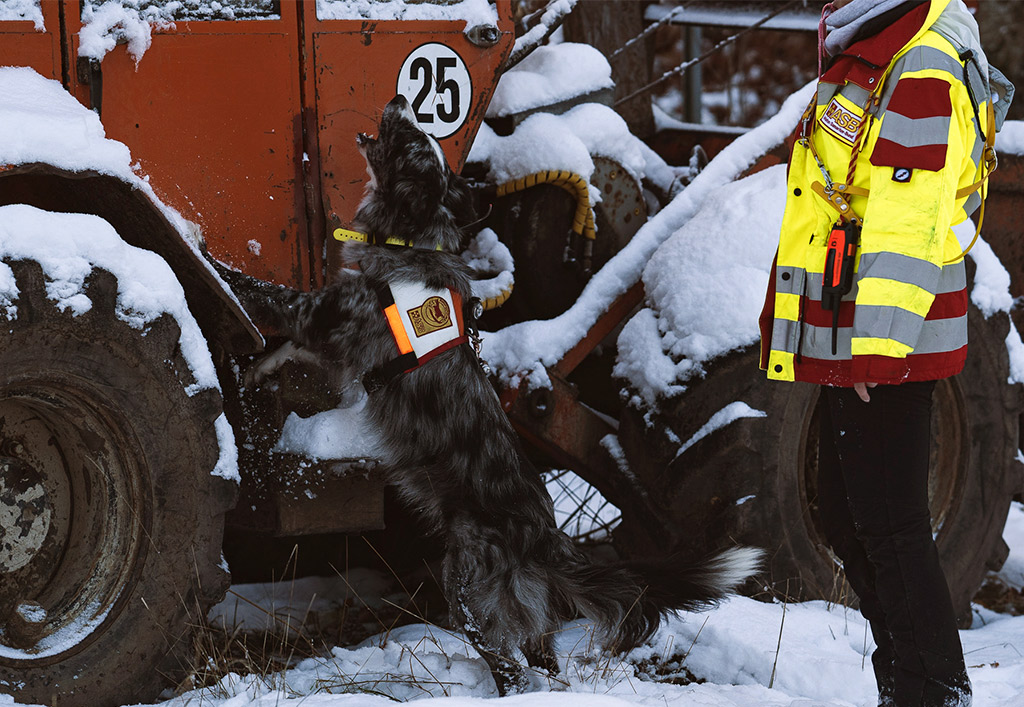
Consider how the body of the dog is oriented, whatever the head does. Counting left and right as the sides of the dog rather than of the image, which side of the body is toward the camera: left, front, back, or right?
left
